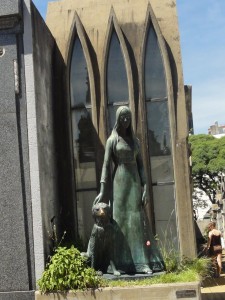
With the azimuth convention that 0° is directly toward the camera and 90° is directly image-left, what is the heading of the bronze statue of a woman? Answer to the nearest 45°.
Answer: approximately 0°
